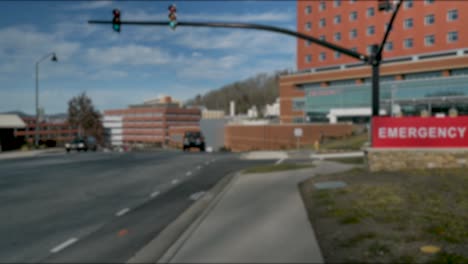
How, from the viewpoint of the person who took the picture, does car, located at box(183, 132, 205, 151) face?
facing away from the viewer

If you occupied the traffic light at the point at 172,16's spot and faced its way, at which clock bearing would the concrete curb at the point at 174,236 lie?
The concrete curb is roughly at 12 o'clock from the traffic light.

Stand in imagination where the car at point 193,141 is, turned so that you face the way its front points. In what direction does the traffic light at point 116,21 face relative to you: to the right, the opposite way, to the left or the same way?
the opposite way

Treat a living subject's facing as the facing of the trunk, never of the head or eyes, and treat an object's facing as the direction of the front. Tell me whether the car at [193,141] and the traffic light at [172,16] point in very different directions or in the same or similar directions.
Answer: very different directions

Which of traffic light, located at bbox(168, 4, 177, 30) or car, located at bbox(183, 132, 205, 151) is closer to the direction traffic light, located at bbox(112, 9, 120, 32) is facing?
the traffic light

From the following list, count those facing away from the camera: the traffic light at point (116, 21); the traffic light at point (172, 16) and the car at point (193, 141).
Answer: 1

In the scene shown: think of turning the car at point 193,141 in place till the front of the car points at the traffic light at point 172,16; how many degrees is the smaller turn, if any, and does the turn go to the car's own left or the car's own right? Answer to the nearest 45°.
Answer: approximately 180°

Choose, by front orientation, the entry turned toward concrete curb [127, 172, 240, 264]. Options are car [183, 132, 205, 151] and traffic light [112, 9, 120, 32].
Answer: the traffic light

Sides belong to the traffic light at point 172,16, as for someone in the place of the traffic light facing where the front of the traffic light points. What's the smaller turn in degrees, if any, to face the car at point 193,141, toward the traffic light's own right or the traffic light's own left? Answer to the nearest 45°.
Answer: approximately 180°

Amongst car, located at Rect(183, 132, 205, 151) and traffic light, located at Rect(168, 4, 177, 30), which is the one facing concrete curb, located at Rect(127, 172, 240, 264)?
the traffic light

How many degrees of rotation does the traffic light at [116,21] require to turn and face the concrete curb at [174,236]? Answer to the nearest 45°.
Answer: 0° — it already faces it

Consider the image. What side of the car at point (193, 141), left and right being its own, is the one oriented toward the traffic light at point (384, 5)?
back

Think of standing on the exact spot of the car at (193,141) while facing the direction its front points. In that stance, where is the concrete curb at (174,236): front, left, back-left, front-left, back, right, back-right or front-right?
back

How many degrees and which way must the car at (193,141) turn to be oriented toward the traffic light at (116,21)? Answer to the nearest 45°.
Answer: approximately 180°
